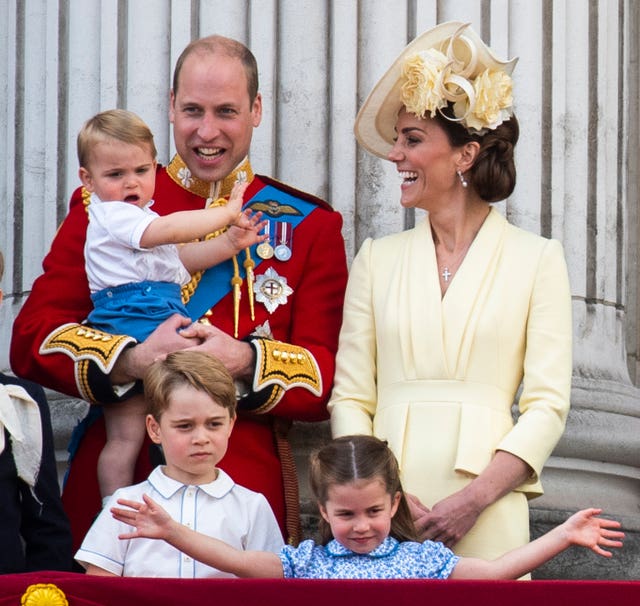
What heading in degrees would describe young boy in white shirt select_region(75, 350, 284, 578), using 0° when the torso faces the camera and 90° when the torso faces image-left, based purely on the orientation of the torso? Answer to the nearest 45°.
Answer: approximately 0°

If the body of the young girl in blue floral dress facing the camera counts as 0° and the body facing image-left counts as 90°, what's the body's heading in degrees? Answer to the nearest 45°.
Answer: approximately 0°

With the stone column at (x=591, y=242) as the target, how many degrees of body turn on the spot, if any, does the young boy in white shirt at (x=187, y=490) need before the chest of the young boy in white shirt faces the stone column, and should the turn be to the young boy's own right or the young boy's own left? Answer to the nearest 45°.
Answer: approximately 135° to the young boy's own left

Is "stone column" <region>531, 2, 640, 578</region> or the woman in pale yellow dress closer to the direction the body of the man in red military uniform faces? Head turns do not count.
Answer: the woman in pale yellow dress

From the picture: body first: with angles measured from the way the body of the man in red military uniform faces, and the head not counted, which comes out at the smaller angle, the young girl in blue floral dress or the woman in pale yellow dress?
the young girl in blue floral dress
